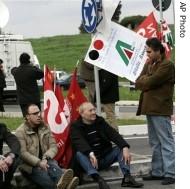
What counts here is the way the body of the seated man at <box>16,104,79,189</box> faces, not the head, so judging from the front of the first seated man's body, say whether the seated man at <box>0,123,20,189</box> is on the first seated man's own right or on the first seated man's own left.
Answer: on the first seated man's own right

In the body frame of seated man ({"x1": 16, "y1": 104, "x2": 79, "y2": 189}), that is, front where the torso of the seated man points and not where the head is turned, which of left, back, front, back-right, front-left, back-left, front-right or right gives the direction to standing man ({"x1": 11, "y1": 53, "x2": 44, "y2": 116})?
back-left

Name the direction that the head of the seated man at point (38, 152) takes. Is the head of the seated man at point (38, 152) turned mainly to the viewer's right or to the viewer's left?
to the viewer's right

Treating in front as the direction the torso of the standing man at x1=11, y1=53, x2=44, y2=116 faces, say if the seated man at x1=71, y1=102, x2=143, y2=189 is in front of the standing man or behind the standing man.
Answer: behind

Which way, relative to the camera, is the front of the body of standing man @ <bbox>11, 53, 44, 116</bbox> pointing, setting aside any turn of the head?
away from the camera

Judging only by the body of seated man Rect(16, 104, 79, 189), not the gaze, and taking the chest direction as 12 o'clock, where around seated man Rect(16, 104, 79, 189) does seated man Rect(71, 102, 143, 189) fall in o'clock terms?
seated man Rect(71, 102, 143, 189) is roughly at 10 o'clock from seated man Rect(16, 104, 79, 189).

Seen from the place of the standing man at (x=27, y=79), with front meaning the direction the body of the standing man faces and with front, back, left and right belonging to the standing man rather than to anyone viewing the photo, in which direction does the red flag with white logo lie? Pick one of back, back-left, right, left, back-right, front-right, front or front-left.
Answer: back

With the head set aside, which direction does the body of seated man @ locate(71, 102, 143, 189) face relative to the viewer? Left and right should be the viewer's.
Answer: facing the viewer and to the right of the viewer
